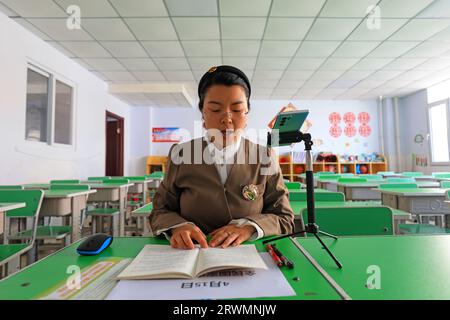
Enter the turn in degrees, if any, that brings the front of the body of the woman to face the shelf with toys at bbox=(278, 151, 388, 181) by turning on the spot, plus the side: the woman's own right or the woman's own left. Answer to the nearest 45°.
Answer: approximately 135° to the woman's own left

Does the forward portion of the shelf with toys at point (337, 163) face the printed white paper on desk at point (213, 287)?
yes

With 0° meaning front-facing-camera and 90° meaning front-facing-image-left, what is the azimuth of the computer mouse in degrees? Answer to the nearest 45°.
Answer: approximately 45°

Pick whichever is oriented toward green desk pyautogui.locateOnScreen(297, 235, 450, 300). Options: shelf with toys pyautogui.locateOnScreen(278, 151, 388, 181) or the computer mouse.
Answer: the shelf with toys

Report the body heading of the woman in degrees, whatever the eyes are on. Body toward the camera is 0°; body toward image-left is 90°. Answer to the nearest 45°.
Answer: approximately 0°

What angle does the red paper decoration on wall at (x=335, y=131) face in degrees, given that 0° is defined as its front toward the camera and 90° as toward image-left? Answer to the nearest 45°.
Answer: approximately 0°

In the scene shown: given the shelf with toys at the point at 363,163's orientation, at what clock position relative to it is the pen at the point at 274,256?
The pen is roughly at 12 o'clock from the shelf with toys.

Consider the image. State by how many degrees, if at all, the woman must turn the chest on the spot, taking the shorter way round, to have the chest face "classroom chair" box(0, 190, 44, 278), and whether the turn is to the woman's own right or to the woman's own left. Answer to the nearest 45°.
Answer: approximately 135° to the woman's own right
